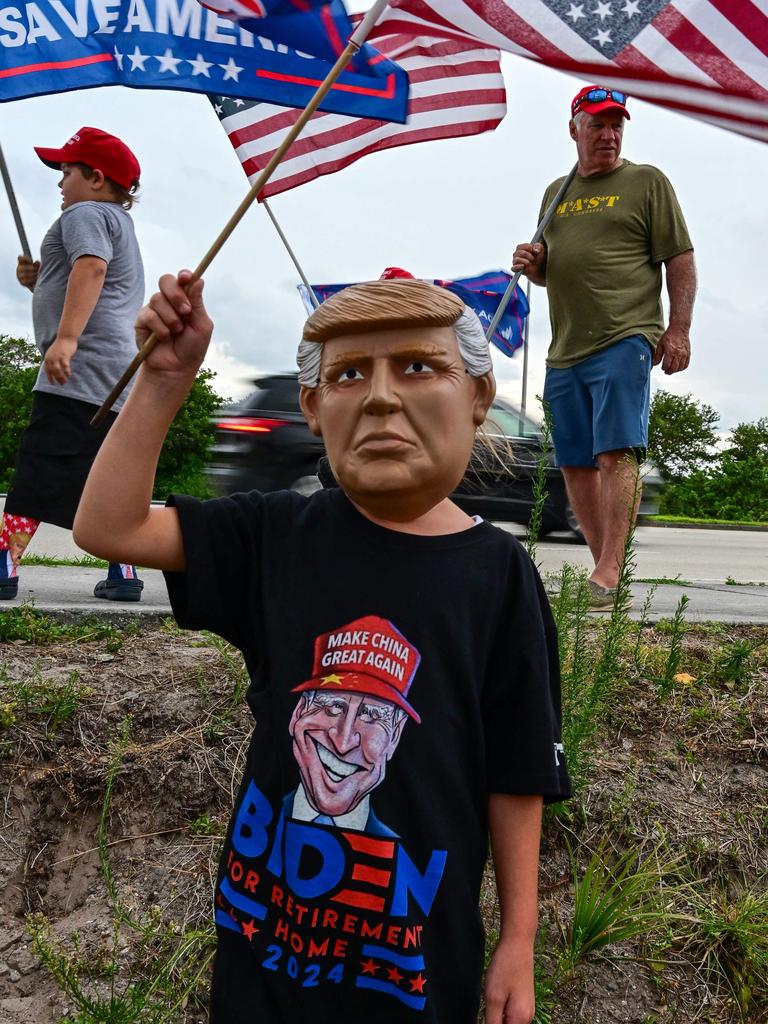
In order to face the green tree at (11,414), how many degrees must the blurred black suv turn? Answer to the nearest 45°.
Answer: approximately 135° to its left

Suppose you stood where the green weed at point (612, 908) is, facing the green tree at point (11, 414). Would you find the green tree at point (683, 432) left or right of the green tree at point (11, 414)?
right

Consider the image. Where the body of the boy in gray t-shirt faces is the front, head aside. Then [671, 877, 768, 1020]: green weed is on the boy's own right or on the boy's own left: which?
on the boy's own left

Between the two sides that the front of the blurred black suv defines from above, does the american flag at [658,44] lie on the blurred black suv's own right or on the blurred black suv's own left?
on the blurred black suv's own right

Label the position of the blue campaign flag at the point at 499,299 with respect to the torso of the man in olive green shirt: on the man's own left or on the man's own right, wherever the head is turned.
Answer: on the man's own right

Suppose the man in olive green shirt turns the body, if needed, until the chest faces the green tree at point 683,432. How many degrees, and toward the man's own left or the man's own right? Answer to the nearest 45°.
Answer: approximately 135° to the man's own right

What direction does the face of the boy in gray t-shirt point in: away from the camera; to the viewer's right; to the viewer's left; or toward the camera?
to the viewer's left

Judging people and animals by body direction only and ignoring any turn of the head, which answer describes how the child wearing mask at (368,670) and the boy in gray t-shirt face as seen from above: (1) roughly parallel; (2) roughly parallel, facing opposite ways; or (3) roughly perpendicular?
roughly perpendicular

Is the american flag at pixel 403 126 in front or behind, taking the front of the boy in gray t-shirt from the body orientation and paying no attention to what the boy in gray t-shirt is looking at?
behind

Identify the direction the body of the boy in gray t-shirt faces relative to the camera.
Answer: to the viewer's left

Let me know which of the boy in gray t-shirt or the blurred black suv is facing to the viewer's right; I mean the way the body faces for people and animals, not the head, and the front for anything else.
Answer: the blurred black suv

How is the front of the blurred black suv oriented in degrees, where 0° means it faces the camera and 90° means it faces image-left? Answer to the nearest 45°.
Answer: approximately 270°

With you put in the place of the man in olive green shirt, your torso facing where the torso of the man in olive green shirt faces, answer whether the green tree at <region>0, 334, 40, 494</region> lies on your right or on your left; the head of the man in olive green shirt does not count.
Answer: on your right
